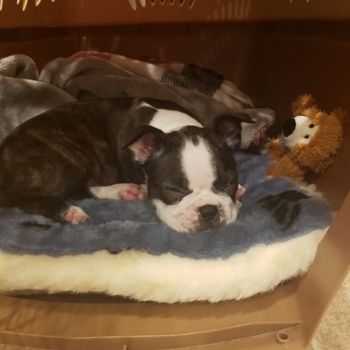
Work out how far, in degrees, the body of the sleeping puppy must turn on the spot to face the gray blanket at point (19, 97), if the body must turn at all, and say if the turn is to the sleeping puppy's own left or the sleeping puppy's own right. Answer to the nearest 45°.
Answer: approximately 180°

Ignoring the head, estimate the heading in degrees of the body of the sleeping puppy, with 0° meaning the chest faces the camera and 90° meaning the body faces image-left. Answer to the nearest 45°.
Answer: approximately 315°
